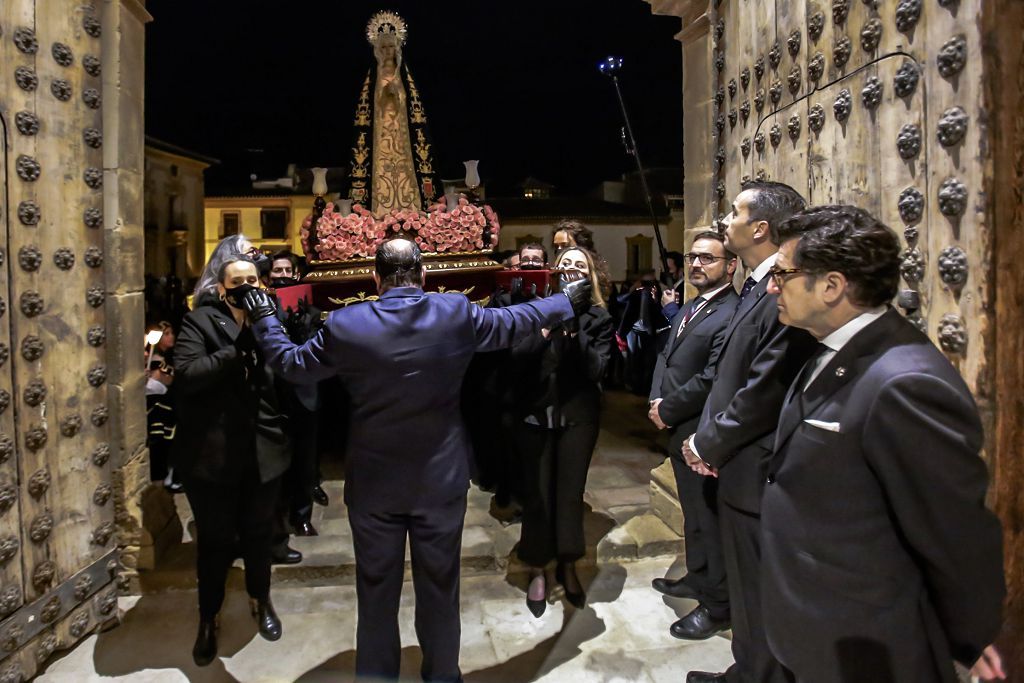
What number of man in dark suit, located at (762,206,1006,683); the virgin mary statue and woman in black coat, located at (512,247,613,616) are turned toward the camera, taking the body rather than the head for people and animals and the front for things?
2

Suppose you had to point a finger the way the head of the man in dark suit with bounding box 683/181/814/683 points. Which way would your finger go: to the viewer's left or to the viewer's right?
to the viewer's left

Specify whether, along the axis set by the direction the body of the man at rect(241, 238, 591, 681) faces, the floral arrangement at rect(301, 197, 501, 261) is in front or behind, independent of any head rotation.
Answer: in front

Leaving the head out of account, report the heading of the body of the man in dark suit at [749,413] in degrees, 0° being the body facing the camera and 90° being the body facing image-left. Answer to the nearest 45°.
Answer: approximately 90°

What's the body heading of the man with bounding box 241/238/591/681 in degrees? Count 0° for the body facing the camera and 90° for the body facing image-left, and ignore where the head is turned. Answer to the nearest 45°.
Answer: approximately 180°

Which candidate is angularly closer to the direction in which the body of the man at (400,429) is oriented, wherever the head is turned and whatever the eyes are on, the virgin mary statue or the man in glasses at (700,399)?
the virgin mary statue

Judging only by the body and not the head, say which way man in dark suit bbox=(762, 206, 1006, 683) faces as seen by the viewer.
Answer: to the viewer's left

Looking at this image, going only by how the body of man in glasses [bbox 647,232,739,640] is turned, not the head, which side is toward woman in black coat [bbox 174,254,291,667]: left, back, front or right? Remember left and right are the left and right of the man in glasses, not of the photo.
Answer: front

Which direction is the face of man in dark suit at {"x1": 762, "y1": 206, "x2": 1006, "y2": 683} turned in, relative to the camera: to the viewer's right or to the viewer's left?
to the viewer's left

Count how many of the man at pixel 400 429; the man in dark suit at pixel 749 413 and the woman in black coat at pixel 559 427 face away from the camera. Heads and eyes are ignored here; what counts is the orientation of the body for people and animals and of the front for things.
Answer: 1

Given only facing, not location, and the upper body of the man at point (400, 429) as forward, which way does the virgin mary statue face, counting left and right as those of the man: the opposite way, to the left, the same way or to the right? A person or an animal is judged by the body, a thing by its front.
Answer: the opposite way
